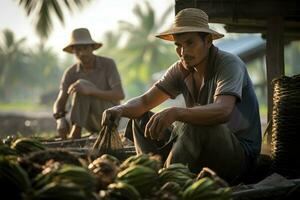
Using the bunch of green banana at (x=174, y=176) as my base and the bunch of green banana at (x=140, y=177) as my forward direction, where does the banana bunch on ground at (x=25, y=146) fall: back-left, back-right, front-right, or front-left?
front-right

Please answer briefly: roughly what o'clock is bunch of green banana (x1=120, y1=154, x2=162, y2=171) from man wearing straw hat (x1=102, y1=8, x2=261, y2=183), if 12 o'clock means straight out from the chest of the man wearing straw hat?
The bunch of green banana is roughly at 11 o'clock from the man wearing straw hat.

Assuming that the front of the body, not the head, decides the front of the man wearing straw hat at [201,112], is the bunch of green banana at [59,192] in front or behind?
in front

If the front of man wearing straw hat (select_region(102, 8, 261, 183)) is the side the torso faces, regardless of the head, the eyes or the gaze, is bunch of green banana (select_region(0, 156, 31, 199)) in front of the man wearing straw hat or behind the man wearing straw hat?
in front

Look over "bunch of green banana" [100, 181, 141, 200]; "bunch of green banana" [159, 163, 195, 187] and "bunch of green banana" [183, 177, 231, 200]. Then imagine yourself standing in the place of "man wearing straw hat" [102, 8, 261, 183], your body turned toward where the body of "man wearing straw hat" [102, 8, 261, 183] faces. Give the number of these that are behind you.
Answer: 0

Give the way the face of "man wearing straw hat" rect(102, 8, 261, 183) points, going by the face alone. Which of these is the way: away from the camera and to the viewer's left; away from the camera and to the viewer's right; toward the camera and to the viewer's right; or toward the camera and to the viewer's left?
toward the camera and to the viewer's left

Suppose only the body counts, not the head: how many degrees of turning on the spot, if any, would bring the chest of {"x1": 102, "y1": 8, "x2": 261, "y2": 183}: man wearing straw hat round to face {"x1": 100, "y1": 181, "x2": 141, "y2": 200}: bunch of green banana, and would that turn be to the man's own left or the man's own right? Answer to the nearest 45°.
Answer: approximately 45° to the man's own left

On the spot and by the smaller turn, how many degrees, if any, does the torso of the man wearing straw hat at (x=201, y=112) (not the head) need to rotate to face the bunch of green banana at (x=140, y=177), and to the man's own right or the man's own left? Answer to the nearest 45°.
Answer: approximately 45° to the man's own left

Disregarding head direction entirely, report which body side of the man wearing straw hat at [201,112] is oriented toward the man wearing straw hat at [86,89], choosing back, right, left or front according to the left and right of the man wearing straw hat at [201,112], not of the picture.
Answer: right

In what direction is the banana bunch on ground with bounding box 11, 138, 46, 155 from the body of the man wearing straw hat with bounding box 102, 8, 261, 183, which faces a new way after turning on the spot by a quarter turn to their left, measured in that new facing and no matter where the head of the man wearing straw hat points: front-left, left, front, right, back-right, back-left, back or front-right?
right

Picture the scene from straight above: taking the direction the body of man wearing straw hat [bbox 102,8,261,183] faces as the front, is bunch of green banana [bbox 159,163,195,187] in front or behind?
in front

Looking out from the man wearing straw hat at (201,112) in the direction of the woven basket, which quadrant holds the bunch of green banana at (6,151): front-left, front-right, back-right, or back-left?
back-right

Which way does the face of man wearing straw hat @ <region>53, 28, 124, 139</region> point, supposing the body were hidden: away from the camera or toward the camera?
toward the camera
